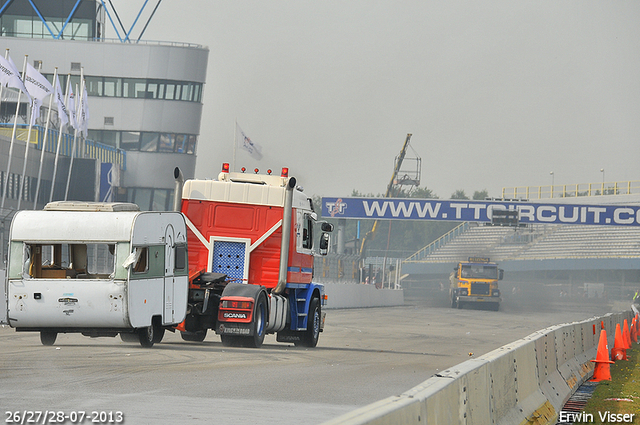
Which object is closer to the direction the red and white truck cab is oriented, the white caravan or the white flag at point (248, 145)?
the white flag

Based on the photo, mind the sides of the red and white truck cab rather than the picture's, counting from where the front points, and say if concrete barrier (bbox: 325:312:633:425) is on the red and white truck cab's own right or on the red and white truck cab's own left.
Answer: on the red and white truck cab's own right

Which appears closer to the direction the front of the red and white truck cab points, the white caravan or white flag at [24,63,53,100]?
the white flag

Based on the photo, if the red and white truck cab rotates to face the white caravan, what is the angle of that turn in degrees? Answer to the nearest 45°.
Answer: approximately 180°

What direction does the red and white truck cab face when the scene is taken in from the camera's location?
facing away from the viewer and to the right of the viewer

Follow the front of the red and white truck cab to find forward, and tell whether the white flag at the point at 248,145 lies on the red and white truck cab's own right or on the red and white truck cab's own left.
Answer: on the red and white truck cab's own left

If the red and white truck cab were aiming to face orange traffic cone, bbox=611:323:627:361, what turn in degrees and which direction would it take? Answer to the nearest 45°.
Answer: approximately 45° to its right
